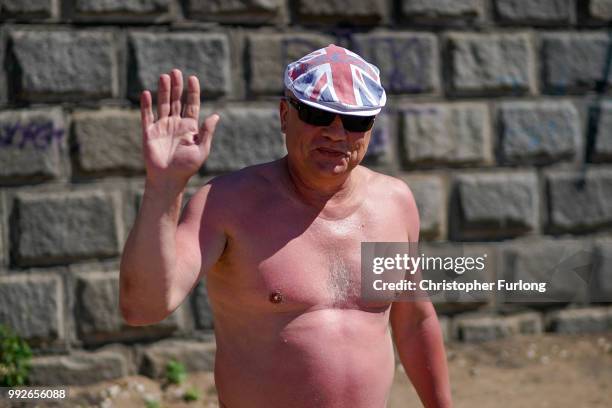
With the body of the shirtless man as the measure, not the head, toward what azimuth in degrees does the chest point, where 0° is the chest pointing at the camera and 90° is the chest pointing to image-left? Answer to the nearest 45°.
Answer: approximately 315°
